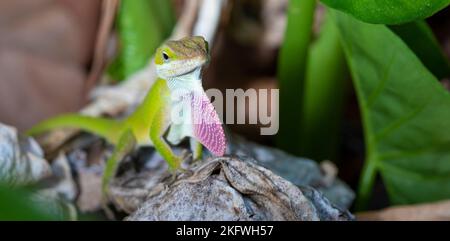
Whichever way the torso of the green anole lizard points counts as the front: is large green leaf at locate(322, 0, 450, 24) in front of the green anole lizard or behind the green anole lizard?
in front

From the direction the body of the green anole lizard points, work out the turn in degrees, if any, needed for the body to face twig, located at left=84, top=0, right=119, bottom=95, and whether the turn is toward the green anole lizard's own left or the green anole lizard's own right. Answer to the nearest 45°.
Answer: approximately 135° to the green anole lizard's own left

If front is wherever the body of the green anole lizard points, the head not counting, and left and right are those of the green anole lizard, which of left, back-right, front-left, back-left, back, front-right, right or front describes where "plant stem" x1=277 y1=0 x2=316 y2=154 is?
left

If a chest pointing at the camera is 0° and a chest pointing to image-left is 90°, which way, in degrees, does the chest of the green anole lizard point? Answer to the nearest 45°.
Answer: approximately 315°

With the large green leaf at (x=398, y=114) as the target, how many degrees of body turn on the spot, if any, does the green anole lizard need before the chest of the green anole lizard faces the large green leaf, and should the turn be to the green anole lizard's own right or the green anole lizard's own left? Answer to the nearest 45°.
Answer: approximately 45° to the green anole lizard's own left

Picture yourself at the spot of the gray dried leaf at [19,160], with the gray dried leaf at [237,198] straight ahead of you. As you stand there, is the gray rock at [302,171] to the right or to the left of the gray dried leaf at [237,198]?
left
